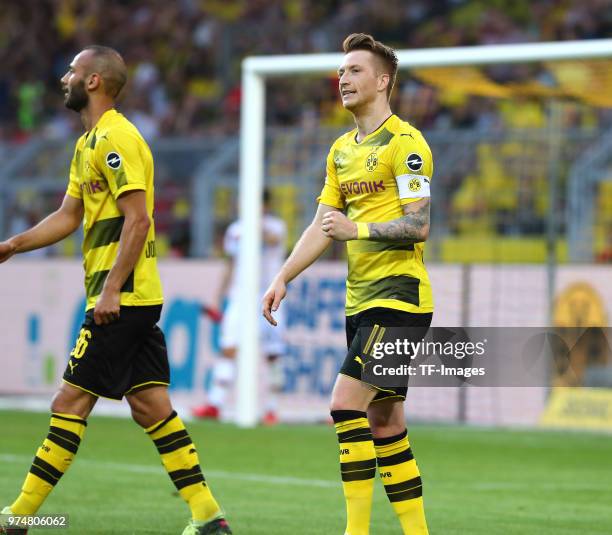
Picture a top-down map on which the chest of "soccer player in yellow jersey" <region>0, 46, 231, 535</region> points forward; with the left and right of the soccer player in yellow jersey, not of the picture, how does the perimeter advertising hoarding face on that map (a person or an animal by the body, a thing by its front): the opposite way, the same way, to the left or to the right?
to the left

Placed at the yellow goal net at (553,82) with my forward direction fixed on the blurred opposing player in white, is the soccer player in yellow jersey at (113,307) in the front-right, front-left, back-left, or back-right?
front-left

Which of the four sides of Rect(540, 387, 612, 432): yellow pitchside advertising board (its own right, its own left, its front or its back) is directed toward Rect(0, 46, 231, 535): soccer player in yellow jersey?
front

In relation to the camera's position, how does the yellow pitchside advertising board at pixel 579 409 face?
facing the viewer

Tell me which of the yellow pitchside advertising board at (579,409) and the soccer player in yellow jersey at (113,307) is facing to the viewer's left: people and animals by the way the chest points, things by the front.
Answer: the soccer player in yellow jersey

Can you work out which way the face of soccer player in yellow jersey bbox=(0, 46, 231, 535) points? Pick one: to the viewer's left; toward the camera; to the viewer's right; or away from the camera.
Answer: to the viewer's left

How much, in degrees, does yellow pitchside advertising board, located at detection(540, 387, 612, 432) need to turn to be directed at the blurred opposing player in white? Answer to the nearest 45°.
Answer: approximately 90° to its right

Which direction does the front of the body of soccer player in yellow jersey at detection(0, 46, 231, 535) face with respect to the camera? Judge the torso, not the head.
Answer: to the viewer's left

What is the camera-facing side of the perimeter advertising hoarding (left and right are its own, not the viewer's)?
front

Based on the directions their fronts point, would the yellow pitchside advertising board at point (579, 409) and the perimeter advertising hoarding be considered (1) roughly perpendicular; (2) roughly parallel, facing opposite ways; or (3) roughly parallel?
roughly parallel

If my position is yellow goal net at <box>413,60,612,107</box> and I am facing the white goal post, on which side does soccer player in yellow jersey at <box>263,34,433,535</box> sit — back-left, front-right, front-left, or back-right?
front-left

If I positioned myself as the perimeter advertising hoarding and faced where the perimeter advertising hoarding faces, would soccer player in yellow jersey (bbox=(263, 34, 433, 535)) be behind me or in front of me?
in front

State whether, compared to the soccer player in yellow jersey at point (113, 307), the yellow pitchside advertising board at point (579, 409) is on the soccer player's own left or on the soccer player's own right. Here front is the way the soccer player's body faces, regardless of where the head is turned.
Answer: on the soccer player's own right

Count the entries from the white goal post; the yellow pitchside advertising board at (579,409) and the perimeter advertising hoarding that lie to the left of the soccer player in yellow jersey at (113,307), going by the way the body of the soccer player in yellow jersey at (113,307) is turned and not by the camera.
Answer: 0

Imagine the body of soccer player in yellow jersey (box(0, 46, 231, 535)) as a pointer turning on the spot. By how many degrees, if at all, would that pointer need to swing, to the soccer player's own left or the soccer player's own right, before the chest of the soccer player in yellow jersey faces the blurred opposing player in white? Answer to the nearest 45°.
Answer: approximately 90° to the soccer player's own right

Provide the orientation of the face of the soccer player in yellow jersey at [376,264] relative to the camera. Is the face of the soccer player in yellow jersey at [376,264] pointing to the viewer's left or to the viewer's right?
to the viewer's left

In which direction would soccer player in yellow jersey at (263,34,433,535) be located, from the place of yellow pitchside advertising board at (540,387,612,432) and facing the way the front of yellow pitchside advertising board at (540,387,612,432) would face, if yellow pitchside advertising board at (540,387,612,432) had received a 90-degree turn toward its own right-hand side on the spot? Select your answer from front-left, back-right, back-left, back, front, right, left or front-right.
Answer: left

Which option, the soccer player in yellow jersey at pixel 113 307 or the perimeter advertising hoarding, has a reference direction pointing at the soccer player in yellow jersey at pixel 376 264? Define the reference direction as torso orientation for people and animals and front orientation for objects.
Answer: the perimeter advertising hoarding
